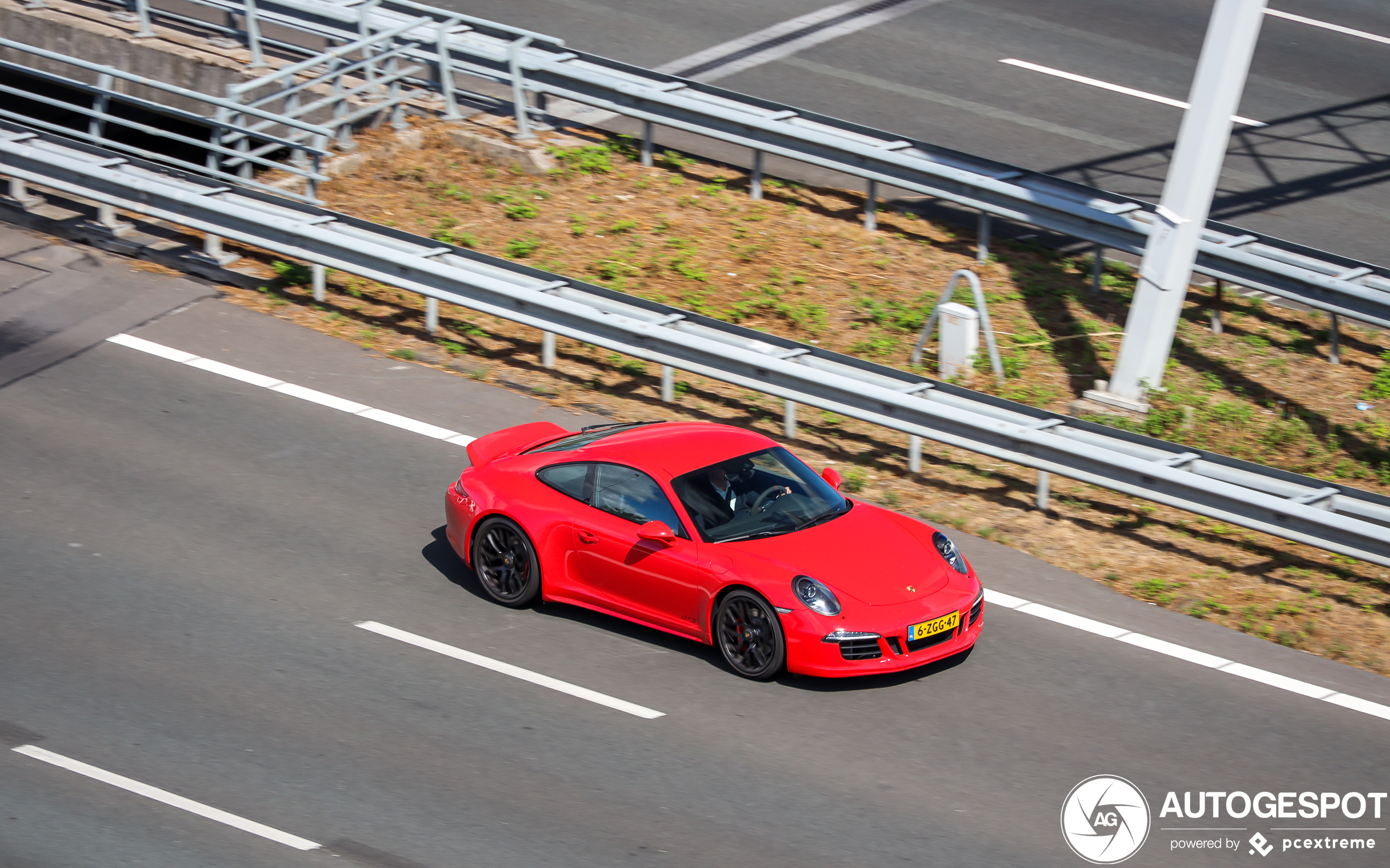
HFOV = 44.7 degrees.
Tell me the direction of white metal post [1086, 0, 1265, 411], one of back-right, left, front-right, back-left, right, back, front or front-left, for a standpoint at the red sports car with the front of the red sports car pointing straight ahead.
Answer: left

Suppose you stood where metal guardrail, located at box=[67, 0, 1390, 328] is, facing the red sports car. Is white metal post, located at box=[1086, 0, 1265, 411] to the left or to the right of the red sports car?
left

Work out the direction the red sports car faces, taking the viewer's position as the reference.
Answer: facing the viewer and to the right of the viewer

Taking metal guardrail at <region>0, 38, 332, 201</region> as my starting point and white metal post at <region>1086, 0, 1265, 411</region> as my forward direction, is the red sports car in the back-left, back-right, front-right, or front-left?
front-right

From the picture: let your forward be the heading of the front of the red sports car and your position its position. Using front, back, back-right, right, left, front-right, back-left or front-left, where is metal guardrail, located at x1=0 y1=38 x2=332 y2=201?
back

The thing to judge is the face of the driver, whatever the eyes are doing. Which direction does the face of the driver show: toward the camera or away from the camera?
toward the camera

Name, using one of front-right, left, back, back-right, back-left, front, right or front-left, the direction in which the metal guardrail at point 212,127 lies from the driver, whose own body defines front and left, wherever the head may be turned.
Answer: back

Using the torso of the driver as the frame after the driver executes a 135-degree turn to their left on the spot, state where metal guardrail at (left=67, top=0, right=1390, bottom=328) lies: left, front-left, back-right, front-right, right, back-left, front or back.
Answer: front
